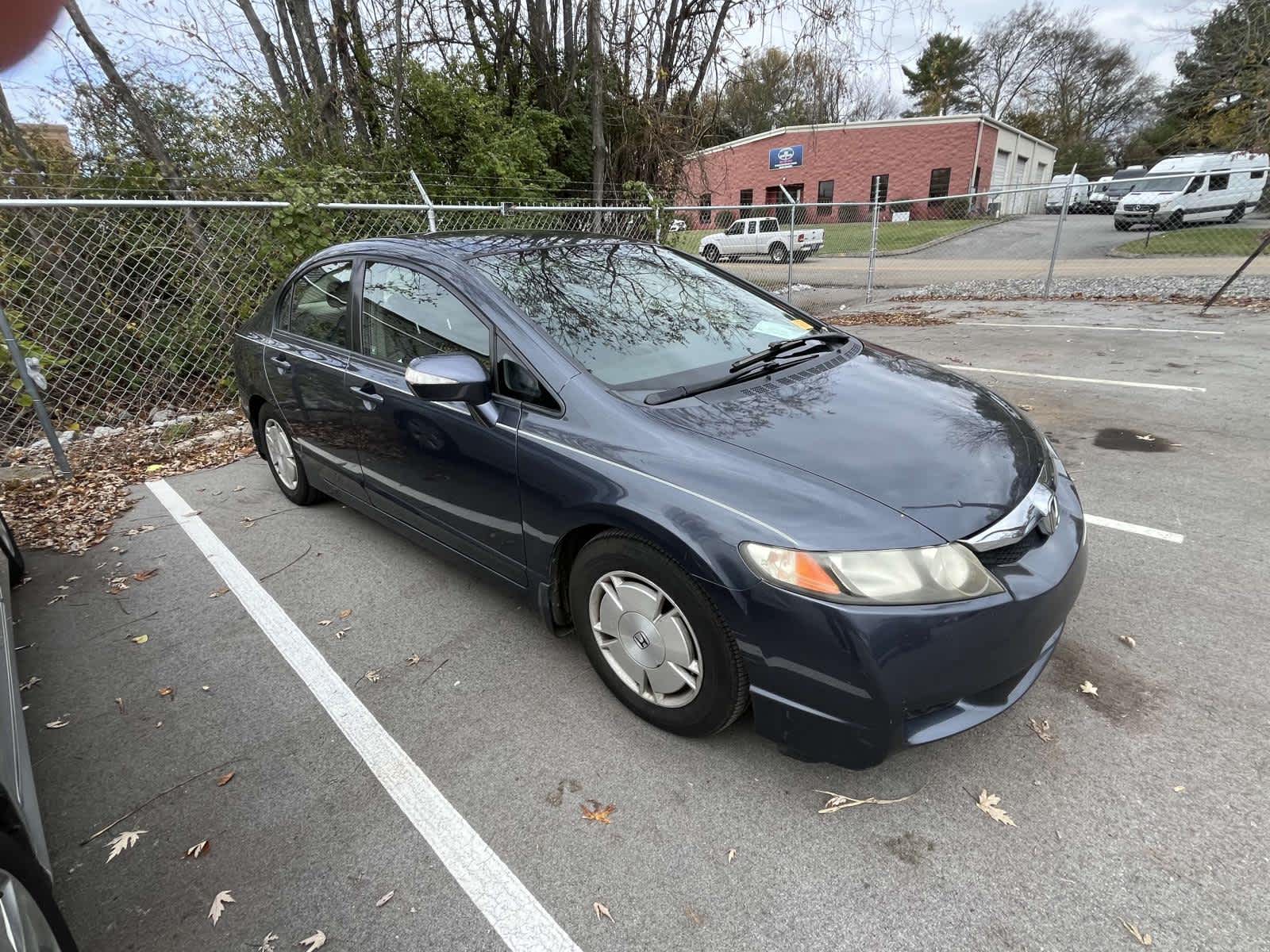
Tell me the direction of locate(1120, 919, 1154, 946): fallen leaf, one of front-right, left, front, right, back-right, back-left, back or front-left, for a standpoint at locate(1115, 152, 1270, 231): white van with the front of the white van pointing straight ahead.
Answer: front-left

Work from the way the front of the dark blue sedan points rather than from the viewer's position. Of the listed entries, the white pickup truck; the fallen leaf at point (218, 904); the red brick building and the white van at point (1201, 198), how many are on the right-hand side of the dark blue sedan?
1

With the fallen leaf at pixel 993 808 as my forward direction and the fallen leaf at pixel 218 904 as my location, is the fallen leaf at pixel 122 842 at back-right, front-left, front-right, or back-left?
back-left

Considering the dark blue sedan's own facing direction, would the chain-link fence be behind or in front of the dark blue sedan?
behind

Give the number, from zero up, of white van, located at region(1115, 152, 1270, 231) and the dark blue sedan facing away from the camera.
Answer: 0

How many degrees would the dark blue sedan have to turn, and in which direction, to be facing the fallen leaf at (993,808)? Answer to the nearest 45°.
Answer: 0° — it already faces it

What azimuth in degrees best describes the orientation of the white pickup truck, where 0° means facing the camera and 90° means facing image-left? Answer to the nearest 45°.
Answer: approximately 135°

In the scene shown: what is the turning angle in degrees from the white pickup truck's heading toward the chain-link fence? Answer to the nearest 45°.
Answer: approximately 135° to its left

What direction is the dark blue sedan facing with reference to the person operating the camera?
facing the viewer and to the right of the viewer

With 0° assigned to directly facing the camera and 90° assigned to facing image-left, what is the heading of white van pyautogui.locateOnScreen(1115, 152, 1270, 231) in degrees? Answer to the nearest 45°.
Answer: approximately 45°

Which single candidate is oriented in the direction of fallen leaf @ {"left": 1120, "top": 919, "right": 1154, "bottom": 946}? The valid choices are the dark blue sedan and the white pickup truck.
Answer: the dark blue sedan

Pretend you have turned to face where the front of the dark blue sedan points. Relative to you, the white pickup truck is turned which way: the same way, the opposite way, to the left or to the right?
the opposite way

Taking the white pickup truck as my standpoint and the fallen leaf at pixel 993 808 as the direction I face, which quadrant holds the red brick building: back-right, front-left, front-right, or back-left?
back-left

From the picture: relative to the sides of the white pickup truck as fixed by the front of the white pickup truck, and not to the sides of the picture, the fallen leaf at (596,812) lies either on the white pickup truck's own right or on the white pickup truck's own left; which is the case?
on the white pickup truck's own left

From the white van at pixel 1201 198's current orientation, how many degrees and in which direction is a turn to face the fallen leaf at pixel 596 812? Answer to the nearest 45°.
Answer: approximately 45° to its left
